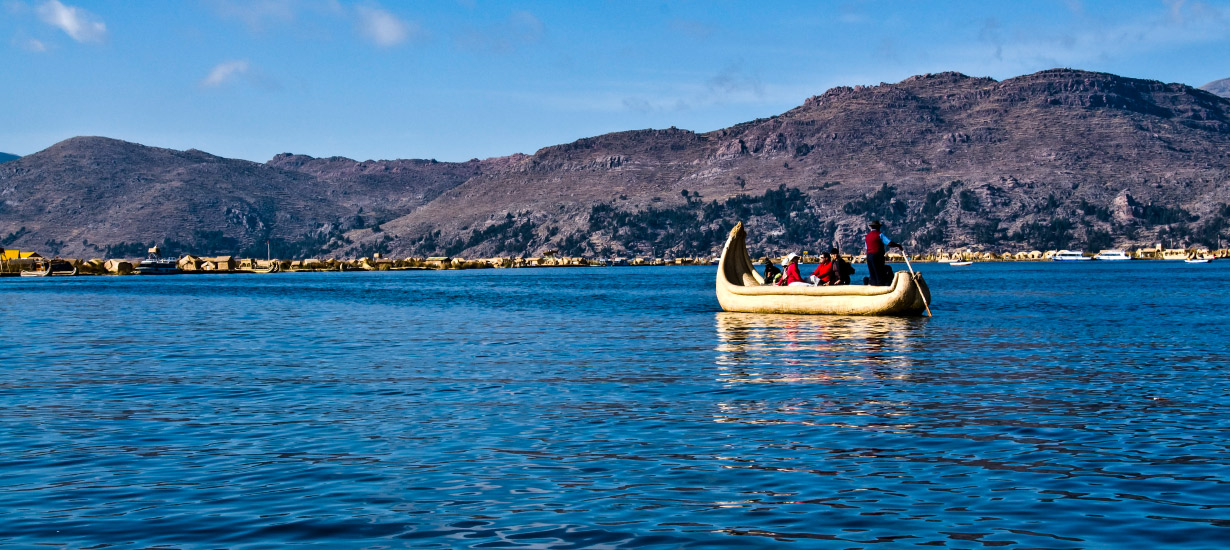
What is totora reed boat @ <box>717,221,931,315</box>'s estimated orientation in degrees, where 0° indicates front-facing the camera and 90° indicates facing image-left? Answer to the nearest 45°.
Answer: approximately 90°

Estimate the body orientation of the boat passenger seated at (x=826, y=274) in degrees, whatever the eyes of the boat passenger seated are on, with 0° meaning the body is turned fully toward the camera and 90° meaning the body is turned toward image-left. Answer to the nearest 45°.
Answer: approximately 90°

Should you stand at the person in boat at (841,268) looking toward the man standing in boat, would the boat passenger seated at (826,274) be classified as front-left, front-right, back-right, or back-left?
back-right
